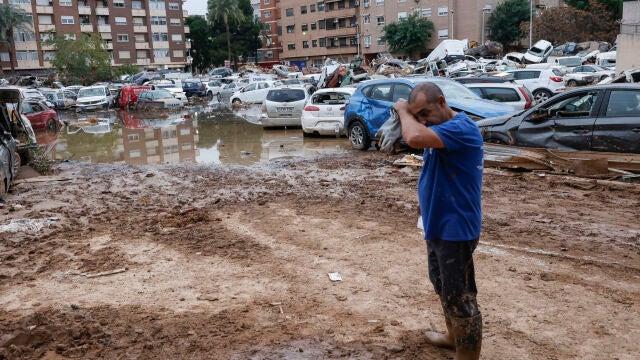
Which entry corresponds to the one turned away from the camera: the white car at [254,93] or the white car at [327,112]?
the white car at [327,112]

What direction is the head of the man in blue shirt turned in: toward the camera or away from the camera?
toward the camera

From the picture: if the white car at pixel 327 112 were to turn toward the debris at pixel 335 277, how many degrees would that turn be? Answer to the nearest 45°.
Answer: approximately 180°

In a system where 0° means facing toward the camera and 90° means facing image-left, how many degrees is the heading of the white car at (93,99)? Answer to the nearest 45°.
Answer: approximately 0°

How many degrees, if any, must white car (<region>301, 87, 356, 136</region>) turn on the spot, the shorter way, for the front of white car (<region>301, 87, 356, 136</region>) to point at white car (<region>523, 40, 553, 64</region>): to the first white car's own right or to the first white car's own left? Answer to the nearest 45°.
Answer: approximately 45° to the first white car's own right

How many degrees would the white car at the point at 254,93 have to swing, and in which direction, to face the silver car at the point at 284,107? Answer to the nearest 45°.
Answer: approximately 90° to its left

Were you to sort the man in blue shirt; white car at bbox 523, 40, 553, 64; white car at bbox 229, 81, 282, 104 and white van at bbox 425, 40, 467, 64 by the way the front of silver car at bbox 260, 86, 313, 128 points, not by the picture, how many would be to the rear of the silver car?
1

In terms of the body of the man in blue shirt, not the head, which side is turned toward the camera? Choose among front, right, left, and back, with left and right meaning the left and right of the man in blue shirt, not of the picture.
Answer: left

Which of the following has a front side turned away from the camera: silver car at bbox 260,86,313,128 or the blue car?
the silver car

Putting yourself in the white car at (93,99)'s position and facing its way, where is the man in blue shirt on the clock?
The man in blue shirt is roughly at 12 o'clock from the white car.

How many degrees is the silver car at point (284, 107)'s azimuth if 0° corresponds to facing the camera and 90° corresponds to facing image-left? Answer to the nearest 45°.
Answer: approximately 180°

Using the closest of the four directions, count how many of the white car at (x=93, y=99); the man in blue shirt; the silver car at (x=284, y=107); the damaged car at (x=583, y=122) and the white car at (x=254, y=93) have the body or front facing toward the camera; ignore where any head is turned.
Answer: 1

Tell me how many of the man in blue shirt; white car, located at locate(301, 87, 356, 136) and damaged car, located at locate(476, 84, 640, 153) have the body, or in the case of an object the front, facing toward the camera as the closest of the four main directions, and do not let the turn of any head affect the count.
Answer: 0

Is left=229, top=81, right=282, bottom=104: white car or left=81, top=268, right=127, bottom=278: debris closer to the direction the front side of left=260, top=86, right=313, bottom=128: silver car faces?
the white car
